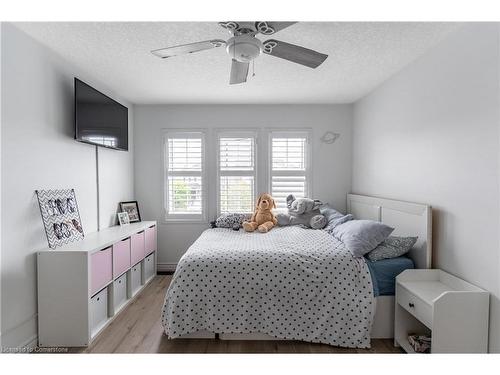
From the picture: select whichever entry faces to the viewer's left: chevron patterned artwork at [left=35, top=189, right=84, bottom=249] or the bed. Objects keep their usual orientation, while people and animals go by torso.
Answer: the bed

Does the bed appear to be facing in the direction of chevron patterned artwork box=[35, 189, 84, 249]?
yes

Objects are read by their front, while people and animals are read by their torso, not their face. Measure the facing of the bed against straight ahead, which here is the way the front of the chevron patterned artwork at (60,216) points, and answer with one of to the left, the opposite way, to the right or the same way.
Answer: the opposite way

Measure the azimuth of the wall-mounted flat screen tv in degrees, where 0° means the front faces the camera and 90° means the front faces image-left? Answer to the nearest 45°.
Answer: approximately 315°

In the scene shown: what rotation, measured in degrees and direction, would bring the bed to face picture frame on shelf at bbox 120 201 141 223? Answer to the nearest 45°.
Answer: approximately 45° to its right

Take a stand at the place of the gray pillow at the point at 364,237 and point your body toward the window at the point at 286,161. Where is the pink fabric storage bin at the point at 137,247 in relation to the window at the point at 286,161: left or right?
left

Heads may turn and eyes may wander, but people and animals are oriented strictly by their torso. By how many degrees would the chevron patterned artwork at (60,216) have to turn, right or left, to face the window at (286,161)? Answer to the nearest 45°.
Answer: approximately 45° to its left

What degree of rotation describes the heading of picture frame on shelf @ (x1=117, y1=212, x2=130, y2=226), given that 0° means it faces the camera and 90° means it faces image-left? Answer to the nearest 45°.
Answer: approximately 315°

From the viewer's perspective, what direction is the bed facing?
to the viewer's left
